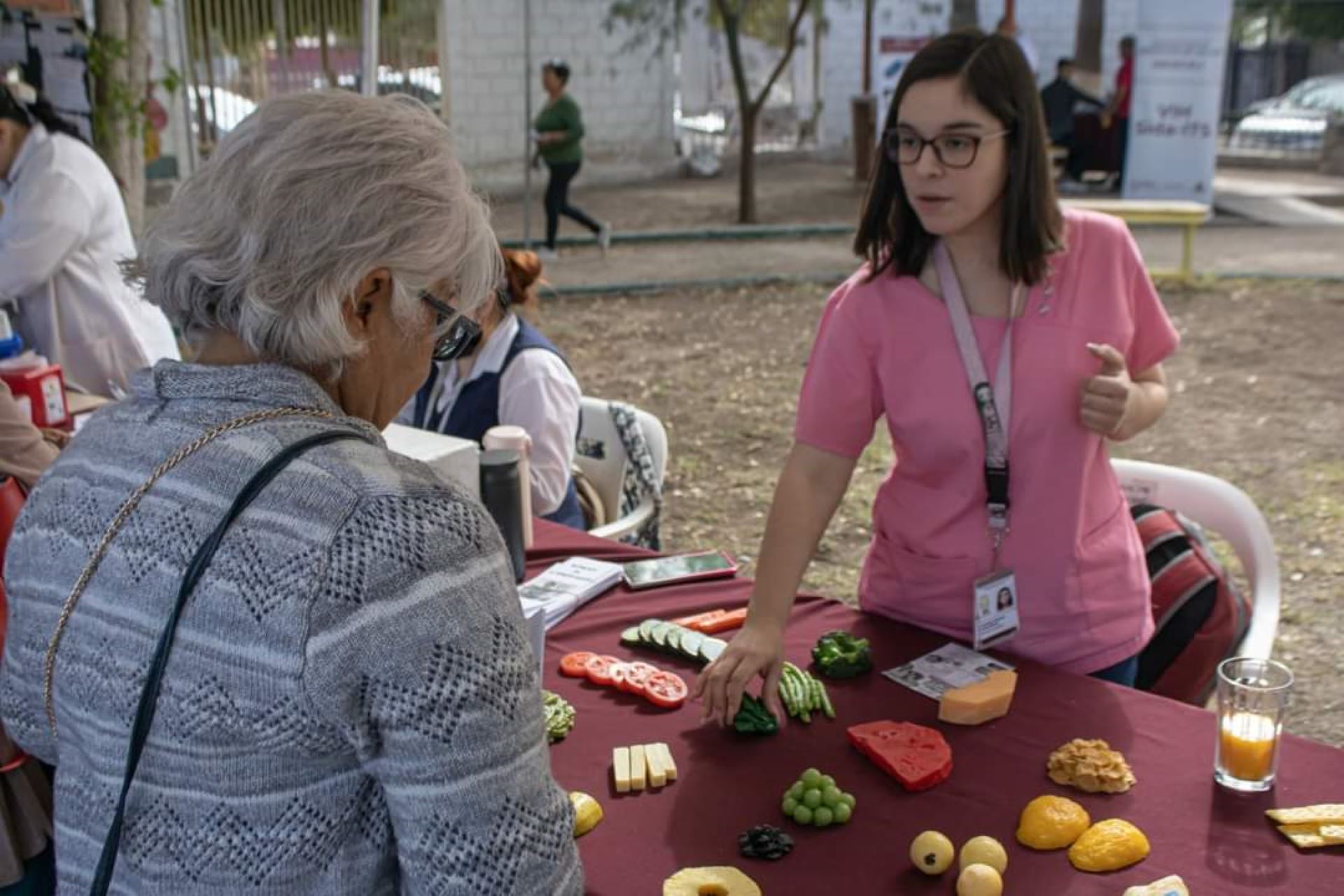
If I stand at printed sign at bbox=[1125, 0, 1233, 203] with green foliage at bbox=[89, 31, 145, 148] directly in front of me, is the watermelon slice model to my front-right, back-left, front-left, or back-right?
front-left

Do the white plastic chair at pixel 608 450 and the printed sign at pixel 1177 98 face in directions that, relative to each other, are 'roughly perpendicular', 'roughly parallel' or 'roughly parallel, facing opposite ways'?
roughly parallel

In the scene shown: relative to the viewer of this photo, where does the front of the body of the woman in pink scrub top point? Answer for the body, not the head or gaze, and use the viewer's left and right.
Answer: facing the viewer

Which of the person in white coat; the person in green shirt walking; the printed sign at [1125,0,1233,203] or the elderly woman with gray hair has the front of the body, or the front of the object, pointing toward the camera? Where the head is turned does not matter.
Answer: the printed sign

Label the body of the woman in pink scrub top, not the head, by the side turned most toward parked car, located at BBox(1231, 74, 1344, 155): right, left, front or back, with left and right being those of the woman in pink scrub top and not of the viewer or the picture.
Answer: back

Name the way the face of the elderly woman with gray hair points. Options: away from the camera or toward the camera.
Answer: away from the camera

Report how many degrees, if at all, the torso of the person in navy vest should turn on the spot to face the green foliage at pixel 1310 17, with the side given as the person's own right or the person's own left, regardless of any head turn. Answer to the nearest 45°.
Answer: approximately 180°

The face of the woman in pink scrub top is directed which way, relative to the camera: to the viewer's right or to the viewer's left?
to the viewer's left

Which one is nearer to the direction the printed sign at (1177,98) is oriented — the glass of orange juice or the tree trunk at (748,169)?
the glass of orange juice

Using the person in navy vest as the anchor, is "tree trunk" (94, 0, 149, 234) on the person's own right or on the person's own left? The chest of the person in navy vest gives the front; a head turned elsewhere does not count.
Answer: on the person's own right

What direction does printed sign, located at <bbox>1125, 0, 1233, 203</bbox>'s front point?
toward the camera

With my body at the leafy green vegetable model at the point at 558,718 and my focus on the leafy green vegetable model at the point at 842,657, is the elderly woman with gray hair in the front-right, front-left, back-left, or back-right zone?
back-right
